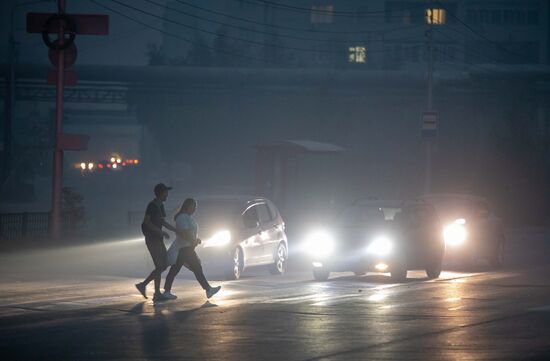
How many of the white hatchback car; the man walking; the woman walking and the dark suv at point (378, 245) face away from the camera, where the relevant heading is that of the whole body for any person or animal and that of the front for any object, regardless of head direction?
0

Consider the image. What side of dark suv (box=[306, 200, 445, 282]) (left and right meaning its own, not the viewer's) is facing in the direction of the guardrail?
right

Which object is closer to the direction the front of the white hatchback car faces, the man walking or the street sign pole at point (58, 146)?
the man walking

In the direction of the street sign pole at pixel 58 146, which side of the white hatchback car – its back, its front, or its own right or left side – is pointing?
right

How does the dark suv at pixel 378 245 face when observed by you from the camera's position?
facing the viewer and to the left of the viewer

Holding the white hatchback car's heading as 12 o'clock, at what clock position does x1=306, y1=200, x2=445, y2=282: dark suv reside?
The dark suv is roughly at 8 o'clock from the white hatchback car.

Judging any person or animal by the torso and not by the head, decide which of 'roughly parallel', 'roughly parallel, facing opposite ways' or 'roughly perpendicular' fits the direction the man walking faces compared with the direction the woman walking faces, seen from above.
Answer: roughly parallel
